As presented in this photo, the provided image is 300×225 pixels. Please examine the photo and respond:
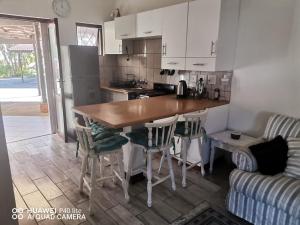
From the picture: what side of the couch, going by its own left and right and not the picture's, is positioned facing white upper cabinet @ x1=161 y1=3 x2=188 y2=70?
right

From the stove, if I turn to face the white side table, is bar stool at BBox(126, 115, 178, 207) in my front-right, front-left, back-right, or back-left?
front-right

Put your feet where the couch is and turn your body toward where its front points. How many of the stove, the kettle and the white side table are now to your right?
3

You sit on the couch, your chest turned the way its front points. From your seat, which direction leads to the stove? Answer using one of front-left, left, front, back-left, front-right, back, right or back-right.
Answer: right

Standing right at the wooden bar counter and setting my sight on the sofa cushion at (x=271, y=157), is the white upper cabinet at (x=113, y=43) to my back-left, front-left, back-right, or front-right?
back-left

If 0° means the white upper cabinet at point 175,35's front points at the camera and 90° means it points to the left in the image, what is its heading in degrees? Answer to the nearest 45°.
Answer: approximately 45°

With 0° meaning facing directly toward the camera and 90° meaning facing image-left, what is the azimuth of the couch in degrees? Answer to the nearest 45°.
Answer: approximately 45°

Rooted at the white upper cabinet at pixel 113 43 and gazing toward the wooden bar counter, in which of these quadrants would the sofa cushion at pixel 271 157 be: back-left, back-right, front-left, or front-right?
front-left

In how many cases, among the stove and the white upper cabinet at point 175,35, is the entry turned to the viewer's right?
0

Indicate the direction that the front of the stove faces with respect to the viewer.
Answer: facing the viewer and to the left of the viewer

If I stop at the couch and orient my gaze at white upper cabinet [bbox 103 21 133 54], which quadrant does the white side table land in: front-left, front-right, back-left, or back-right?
front-right

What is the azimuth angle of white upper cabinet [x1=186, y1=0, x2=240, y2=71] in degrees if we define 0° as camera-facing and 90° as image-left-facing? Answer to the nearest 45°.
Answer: approximately 45°

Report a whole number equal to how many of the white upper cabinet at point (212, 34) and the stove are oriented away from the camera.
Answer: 0

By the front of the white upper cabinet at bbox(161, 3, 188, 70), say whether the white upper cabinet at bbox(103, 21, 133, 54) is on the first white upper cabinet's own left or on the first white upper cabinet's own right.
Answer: on the first white upper cabinet's own right

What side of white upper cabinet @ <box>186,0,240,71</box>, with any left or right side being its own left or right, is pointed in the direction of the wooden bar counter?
front

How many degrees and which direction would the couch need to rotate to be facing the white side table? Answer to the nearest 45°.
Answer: approximately 90° to its right
